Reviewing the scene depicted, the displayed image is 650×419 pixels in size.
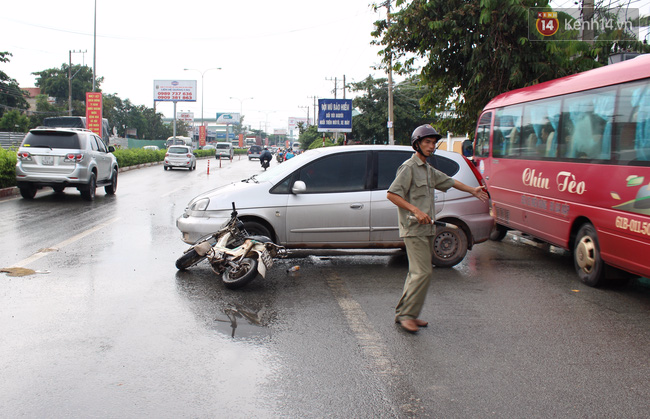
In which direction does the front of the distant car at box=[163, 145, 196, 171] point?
away from the camera

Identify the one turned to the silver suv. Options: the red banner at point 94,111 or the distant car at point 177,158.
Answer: the red banner

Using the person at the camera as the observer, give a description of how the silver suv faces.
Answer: facing away from the viewer and to the right of the viewer

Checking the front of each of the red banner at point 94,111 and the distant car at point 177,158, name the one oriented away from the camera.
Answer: the distant car

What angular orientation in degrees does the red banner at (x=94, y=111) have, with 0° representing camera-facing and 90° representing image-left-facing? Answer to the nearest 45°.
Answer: approximately 0°

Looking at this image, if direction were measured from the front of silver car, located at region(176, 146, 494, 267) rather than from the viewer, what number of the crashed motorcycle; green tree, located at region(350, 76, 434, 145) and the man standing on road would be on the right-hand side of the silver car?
1

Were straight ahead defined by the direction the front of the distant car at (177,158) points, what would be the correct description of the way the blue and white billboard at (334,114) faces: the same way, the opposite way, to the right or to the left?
the opposite way

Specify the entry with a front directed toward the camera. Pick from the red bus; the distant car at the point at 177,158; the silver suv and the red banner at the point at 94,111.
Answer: the red banner

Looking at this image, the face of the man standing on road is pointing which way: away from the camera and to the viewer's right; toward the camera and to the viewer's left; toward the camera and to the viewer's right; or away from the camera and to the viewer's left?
toward the camera and to the viewer's right

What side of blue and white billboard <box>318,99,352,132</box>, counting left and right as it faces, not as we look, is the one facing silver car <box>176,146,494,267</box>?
front
